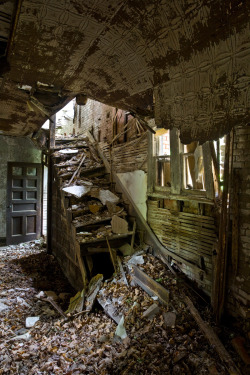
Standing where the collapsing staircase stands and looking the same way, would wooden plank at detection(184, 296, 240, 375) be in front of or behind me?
in front

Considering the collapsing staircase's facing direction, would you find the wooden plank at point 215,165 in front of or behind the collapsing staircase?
in front

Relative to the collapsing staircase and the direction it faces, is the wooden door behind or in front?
behind

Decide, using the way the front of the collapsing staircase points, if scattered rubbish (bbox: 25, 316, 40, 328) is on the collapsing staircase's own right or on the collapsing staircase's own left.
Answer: on the collapsing staircase's own right

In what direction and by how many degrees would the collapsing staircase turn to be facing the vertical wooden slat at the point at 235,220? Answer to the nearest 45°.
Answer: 0° — it already faces it

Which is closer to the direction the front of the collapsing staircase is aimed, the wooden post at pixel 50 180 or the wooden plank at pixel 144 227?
the wooden plank

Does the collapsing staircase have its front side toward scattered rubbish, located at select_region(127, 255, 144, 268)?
yes

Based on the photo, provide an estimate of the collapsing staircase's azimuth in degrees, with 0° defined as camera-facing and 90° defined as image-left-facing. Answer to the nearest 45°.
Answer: approximately 315°

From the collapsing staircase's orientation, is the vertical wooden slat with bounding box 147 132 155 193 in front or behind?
in front
